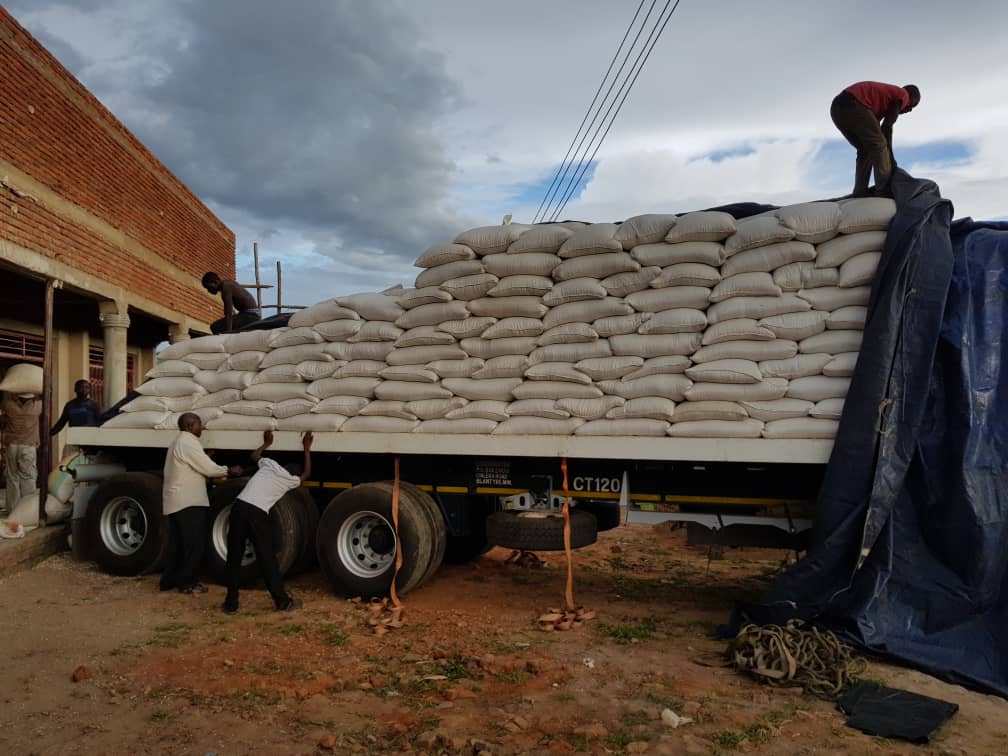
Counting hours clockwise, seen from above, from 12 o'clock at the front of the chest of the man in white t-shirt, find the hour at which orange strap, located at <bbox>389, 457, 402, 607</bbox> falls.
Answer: The orange strap is roughly at 2 o'clock from the man in white t-shirt.

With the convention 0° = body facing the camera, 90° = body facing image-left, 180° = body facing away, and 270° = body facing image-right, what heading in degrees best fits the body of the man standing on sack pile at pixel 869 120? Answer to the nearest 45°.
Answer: approximately 270°

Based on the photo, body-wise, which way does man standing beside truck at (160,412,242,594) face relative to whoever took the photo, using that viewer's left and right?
facing to the right of the viewer

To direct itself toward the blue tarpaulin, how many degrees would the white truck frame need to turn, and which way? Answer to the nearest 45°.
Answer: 0° — it already faces it

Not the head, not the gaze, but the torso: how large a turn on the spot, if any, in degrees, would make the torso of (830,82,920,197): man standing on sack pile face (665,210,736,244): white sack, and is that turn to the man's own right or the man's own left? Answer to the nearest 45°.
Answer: approximately 135° to the man's own right

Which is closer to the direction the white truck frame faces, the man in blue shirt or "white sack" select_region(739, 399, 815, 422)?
the white sack

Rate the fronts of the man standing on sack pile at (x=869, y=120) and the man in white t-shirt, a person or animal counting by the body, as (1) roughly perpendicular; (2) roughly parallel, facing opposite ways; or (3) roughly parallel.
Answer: roughly perpendicular

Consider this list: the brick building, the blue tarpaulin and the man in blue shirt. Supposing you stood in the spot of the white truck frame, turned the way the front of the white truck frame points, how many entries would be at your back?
2

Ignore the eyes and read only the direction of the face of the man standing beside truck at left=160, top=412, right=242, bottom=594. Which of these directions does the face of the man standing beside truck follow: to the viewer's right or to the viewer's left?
to the viewer's right

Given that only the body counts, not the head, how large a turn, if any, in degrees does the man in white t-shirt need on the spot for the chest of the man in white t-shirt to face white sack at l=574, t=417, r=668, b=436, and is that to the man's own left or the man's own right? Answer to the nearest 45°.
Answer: approximately 90° to the man's own right

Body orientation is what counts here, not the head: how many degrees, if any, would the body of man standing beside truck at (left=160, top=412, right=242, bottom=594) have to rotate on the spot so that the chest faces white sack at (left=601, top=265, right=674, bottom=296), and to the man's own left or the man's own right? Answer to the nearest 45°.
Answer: approximately 45° to the man's own right

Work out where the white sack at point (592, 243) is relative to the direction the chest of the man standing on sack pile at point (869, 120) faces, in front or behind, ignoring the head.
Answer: behind
